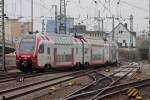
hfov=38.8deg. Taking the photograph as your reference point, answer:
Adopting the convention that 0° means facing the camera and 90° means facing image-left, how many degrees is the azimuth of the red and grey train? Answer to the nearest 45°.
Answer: approximately 45°
